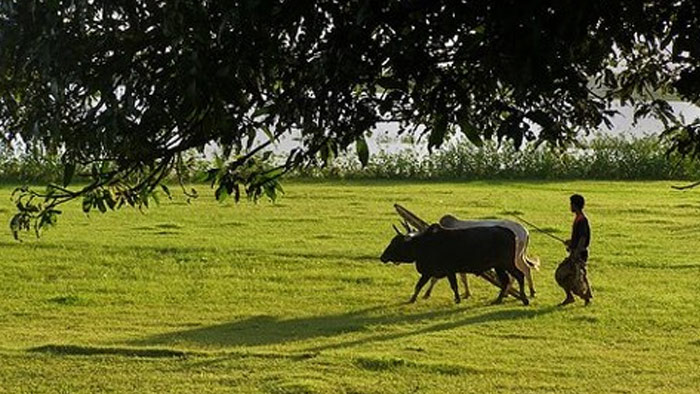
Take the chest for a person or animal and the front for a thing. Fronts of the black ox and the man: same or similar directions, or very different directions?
same or similar directions

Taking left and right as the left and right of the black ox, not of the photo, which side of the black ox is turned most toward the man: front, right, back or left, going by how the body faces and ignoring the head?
back

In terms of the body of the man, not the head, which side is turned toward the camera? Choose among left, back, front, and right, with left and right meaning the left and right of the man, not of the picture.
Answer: left

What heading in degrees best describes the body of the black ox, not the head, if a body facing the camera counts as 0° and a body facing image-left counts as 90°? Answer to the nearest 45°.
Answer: approximately 90°

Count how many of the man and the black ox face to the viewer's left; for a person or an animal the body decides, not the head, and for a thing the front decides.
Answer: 2

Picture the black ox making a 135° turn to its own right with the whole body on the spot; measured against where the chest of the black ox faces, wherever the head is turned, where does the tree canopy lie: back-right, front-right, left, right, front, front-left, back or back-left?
back-right

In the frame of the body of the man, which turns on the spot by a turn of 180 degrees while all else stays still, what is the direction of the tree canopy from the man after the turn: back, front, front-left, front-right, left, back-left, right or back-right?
right

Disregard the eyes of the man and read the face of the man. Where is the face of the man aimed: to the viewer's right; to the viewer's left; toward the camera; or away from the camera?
to the viewer's left
